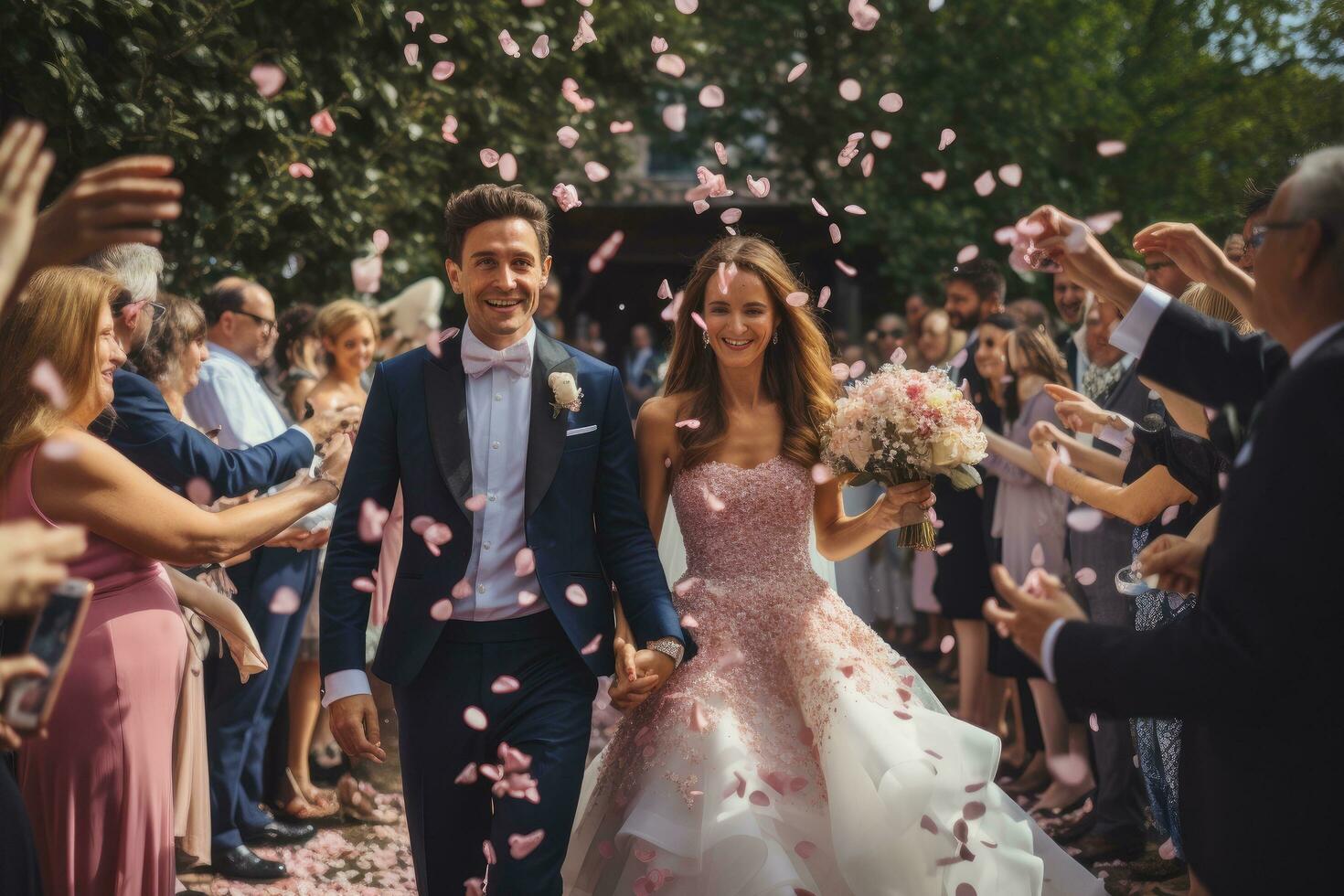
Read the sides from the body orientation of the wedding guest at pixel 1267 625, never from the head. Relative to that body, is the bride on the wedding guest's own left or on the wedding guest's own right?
on the wedding guest's own right

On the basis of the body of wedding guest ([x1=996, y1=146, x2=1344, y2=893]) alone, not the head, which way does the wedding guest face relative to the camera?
to the viewer's left

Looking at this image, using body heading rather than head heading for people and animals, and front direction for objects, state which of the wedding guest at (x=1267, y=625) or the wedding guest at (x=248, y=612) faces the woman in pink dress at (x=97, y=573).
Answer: the wedding guest at (x=1267, y=625)

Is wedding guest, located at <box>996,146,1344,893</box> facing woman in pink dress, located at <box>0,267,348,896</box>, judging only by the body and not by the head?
yes

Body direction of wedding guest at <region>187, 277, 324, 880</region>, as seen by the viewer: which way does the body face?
to the viewer's right

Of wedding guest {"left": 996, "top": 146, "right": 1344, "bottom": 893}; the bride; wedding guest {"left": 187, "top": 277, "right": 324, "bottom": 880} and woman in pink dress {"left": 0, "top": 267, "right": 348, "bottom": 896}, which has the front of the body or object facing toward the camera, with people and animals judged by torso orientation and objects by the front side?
the bride

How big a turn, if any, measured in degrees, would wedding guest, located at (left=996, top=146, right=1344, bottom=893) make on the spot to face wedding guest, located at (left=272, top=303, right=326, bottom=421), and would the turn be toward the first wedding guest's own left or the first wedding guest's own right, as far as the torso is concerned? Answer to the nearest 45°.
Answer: approximately 45° to the first wedding guest's own right

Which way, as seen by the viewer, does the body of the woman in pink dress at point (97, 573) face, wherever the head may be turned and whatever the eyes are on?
to the viewer's right
